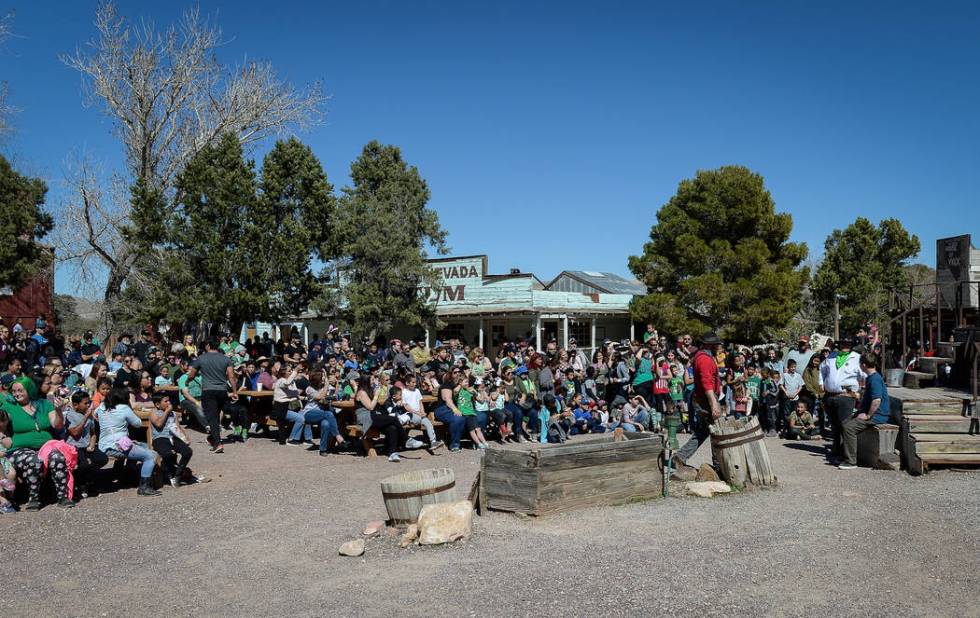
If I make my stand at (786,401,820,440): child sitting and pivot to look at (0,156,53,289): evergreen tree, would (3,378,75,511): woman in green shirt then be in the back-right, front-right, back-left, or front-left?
front-left

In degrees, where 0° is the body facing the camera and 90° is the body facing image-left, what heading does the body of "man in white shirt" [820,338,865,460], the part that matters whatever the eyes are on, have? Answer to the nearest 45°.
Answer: approximately 0°

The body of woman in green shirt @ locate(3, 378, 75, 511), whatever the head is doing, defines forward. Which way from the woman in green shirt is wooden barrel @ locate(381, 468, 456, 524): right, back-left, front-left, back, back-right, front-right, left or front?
front

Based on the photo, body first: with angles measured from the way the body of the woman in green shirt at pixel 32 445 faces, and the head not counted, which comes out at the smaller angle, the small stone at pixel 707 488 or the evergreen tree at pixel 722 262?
the small stone

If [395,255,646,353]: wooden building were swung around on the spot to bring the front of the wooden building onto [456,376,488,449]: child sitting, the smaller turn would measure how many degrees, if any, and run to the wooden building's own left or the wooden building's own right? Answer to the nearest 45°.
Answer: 0° — it already faces them

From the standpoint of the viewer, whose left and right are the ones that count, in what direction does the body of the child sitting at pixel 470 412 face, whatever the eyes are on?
facing the viewer and to the right of the viewer

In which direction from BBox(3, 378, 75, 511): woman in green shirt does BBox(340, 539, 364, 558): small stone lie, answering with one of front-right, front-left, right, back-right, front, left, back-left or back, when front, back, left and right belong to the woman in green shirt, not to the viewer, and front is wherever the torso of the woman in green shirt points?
front

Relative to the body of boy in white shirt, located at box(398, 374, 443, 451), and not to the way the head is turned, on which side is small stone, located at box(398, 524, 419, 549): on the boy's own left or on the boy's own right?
on the boy's own right

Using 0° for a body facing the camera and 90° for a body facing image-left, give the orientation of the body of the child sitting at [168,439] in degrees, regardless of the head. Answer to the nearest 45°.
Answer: approximately 315°

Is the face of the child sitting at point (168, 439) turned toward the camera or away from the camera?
toward the camera

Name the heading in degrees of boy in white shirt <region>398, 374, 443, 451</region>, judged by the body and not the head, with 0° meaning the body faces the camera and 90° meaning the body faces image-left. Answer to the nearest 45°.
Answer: approximately 315°

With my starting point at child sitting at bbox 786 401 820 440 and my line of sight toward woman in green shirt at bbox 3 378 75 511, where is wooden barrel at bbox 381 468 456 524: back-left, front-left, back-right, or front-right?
front-left

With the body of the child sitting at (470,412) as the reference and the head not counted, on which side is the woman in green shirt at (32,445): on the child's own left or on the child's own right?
on the child's own right
